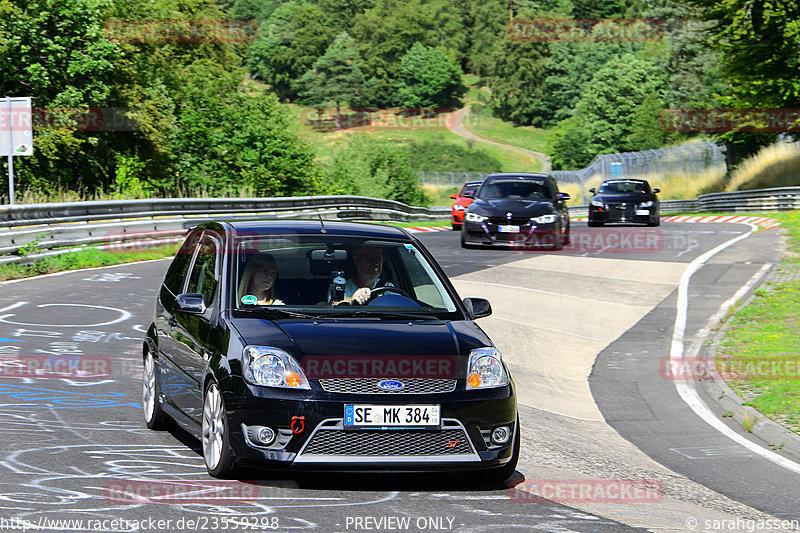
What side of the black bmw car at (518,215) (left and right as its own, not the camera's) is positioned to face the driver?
front

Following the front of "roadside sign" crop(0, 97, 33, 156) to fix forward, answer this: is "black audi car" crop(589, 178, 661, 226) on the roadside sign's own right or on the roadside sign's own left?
on the roadside sign's own left

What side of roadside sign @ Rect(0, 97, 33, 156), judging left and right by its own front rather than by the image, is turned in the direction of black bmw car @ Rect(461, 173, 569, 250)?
left

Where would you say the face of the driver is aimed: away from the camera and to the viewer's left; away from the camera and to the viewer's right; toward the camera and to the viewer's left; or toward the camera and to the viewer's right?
toward the camera and to the viewer's right

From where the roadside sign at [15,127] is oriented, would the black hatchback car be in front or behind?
in front

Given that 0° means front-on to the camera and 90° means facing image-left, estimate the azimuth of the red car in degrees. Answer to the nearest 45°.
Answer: approximately 0°

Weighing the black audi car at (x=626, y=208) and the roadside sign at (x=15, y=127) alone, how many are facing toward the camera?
2

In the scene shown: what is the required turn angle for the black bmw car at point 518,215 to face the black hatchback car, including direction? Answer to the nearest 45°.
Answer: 0° — it already faces it

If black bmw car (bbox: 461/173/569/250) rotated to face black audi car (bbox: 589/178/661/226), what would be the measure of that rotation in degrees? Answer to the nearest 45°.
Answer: approximately 180°

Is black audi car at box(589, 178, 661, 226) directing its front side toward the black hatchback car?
yes

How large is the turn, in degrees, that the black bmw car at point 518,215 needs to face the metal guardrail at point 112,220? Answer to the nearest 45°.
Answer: approximately 90° to its right
